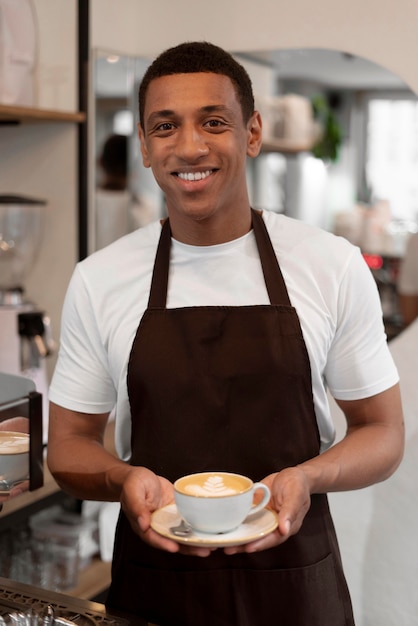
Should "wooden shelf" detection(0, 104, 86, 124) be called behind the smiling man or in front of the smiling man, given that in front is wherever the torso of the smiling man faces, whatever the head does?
behind

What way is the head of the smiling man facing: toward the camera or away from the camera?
toward the camera

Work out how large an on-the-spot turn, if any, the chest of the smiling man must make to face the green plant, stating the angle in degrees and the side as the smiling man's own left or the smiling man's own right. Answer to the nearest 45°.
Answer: approximately 180°

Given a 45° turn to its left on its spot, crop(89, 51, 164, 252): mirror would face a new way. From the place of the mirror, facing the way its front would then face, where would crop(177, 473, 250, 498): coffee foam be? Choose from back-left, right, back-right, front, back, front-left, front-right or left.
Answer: right

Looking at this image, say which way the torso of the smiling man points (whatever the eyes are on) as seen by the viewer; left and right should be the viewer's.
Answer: facing the viewer

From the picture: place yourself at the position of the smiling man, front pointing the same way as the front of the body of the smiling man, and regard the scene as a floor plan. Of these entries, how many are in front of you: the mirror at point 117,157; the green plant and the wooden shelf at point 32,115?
0

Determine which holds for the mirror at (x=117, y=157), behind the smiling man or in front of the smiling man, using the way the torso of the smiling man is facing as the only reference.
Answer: behind

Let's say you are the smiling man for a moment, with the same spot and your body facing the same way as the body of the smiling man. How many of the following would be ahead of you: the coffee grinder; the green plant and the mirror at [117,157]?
0

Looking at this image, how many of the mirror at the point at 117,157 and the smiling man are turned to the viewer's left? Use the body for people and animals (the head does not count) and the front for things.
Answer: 0

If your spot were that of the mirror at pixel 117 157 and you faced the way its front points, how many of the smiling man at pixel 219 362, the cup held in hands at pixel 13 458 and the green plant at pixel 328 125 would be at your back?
0

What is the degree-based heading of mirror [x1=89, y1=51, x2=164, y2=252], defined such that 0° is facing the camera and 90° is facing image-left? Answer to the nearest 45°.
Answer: approximately 315°
